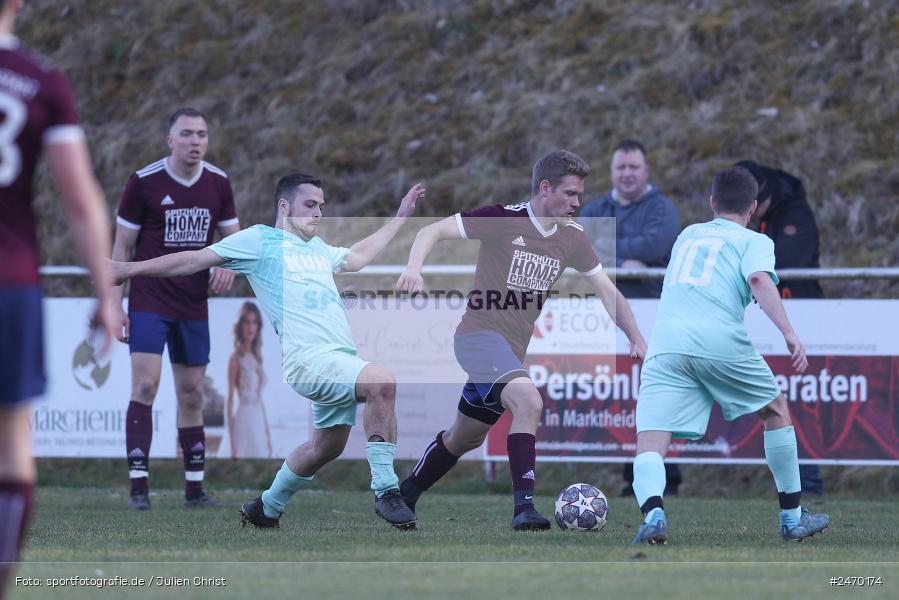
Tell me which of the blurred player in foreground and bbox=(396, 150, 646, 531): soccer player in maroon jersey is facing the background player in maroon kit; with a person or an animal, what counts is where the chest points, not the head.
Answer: the blurred player in foreground

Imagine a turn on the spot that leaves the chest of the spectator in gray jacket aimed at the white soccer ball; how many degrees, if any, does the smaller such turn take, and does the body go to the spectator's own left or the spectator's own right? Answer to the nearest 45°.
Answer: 0° — they already face it

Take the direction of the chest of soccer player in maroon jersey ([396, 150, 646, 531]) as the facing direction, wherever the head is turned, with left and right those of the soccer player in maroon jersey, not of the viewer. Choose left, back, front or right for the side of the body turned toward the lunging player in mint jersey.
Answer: right

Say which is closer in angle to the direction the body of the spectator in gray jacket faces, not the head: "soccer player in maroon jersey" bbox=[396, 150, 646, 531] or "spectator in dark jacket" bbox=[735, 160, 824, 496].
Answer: the soccer player in maroon jersey

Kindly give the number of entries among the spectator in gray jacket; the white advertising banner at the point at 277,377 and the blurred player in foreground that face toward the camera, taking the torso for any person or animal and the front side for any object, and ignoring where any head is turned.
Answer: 2

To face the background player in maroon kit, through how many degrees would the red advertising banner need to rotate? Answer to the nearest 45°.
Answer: approximately 45° to its right

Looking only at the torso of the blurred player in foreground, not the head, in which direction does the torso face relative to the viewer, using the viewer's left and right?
facing away from the viewer

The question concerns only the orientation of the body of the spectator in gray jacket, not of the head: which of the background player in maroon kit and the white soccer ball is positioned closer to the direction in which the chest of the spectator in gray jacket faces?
the white soccer ball

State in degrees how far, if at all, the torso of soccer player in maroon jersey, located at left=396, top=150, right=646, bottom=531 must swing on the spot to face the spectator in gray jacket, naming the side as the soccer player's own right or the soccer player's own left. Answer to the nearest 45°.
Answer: approximately 135° to the soccer player's own left
